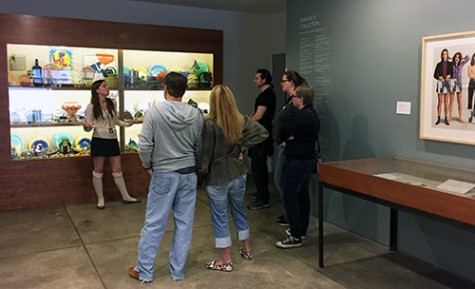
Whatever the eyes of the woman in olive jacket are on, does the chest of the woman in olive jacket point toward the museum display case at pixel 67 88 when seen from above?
yes

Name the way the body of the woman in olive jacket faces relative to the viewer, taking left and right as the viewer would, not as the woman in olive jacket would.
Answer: facing away from the viewer and to the left of the viewer

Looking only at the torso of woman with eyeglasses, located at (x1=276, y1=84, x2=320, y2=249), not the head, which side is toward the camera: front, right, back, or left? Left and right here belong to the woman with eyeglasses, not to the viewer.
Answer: left

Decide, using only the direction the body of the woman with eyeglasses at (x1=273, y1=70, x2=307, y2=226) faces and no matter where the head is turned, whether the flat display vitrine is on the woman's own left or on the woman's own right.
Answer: on the woman's own left

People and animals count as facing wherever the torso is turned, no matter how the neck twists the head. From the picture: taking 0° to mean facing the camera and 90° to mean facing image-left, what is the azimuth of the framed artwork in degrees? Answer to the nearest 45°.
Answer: approximately 45°

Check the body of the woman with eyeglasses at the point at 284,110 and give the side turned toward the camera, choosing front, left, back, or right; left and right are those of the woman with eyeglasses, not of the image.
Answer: left

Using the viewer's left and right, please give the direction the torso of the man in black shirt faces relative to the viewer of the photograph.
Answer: facing to the left of the viewer

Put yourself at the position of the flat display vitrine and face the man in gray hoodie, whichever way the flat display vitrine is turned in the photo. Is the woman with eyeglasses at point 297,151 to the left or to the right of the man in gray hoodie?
right

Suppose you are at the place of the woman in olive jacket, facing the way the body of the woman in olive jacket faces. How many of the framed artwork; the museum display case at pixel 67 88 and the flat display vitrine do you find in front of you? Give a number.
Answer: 1

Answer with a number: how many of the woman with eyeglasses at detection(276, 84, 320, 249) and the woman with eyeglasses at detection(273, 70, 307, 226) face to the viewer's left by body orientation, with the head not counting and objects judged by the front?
2

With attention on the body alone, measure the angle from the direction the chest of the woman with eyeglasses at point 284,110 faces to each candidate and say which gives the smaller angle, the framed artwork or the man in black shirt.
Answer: the man in black shirt

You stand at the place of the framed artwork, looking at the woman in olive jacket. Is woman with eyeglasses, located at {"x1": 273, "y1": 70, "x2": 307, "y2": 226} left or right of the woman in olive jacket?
right

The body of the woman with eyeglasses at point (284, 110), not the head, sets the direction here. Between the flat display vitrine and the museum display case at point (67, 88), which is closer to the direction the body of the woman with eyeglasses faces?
the museum display case

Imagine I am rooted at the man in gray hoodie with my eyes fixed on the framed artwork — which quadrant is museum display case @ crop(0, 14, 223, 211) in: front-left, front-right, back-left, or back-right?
back-left

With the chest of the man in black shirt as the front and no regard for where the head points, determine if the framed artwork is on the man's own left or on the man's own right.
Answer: on the man's own left

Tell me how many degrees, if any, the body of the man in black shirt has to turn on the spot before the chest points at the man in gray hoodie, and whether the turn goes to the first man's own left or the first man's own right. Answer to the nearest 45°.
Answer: approximately 90° to the first man's own left

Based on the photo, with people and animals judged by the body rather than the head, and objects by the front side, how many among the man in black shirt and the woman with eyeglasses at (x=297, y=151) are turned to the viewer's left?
2
